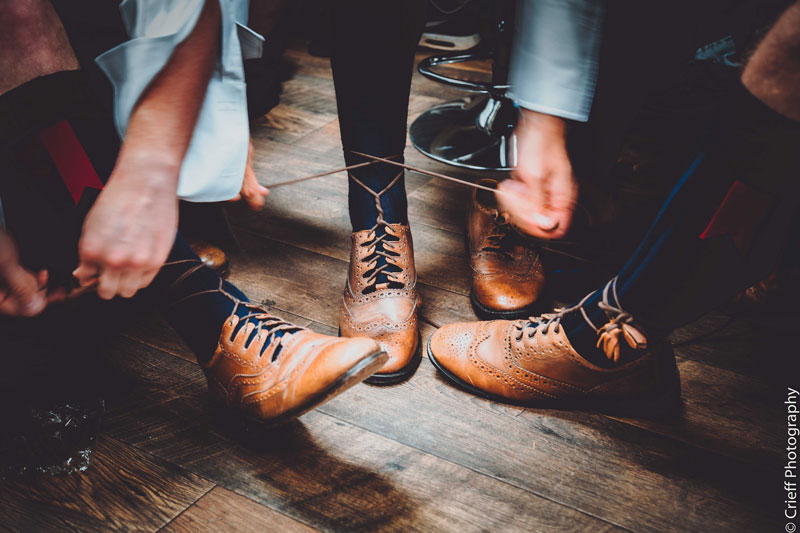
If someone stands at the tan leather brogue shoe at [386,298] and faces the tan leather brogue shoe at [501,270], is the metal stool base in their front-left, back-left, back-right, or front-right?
front-left

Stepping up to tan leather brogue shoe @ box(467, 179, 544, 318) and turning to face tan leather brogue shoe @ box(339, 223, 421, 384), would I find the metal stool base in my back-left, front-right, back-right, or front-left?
back-right

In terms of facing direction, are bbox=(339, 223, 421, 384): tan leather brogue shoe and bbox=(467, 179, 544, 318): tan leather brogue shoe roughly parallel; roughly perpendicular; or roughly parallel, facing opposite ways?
roughly parallel

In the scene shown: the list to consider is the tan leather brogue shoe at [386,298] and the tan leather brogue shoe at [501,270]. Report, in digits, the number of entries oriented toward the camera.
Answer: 2

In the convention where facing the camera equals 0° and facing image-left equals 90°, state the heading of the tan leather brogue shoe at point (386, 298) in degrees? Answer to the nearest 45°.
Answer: approximately 0°

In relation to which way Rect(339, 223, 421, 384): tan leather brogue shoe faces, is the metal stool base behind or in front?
behind

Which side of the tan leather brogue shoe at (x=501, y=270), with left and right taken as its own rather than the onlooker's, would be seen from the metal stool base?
back

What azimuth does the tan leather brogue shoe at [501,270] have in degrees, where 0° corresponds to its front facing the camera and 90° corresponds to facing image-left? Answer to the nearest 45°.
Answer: approximately 0°

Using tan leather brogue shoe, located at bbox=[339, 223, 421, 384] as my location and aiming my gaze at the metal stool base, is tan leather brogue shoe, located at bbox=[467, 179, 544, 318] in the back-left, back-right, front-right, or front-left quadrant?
front-right
